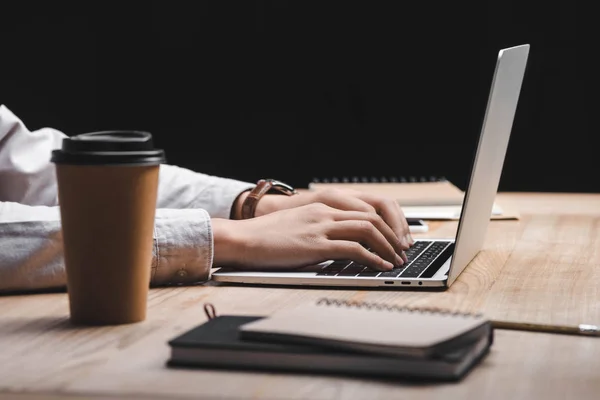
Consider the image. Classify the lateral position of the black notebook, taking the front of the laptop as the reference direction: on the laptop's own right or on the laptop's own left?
on the laptop's own left

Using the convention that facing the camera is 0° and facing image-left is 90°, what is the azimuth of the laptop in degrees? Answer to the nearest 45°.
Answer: approximately 90°
